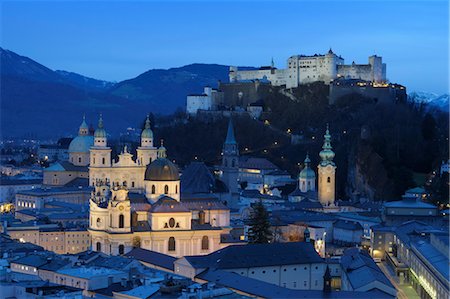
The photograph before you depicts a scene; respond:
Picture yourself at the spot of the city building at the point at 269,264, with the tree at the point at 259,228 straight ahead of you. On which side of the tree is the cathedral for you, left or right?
left

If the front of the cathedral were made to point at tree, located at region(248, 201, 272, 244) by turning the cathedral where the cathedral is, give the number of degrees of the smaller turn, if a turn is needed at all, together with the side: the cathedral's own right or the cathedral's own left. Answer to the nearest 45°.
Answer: approximately 135° to the cathedral's own left

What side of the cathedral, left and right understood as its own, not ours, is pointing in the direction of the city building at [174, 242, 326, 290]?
left

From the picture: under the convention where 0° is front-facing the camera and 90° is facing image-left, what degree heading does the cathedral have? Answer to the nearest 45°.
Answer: approximately 45°
